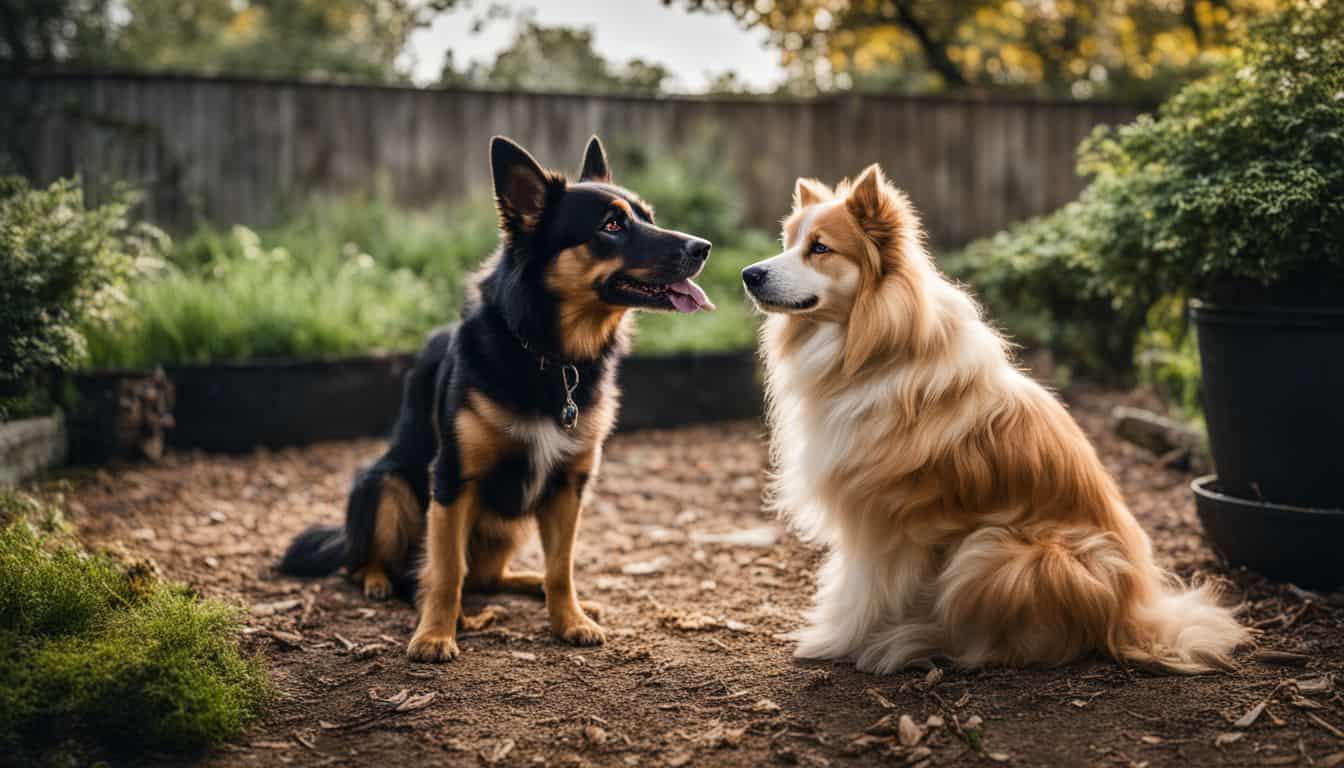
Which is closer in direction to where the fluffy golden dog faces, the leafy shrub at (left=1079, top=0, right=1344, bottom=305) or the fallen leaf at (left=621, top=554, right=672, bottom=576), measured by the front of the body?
the fallen leaf

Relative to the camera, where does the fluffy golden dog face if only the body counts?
to the viewer's left

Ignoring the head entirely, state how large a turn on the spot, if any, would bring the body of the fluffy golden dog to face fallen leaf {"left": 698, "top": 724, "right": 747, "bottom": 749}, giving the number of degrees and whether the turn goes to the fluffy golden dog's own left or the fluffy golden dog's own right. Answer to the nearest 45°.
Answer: approximately 45° to the fluffy golden dog's own left

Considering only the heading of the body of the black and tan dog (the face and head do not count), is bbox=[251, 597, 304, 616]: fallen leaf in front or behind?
behind

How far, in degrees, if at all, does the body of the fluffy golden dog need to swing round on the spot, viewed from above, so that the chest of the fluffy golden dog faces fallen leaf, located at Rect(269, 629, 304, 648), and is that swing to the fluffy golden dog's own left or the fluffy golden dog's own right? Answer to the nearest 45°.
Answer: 0° — it already faces it

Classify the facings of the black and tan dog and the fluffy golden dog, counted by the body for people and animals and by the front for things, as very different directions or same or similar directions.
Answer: very different directions

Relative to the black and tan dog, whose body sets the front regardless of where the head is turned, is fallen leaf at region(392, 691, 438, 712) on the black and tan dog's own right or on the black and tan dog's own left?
on the black and tan dog's own right

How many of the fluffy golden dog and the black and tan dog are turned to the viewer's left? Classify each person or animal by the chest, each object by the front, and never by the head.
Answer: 1

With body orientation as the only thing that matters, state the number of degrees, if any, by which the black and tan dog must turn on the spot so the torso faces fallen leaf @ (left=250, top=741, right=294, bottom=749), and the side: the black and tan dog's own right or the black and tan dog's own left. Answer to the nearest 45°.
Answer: approximately 90° to the black and tan dog's own right

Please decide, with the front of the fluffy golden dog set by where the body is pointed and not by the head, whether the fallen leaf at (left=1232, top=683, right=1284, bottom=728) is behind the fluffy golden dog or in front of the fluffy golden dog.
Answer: behind

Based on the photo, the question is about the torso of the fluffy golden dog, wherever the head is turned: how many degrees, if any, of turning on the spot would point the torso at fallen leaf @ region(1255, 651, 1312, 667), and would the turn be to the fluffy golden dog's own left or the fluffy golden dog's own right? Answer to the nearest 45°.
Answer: approximately 180°
